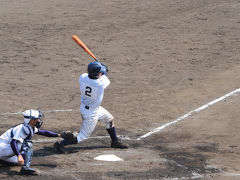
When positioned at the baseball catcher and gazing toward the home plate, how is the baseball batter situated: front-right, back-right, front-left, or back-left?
front-left

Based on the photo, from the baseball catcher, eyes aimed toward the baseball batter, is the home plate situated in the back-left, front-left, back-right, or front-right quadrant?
front-right

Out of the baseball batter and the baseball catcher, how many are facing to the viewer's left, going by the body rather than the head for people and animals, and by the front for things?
0

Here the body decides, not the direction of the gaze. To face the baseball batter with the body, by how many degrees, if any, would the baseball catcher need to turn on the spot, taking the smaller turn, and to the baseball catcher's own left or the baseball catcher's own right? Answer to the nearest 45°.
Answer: approximately 45° to the baseball catcher's own left

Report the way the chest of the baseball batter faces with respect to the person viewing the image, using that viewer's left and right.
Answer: facing away from the viewer and to the right of the viewer

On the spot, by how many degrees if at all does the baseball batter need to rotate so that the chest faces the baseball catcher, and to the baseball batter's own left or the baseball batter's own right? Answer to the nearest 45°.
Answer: approximately 180°

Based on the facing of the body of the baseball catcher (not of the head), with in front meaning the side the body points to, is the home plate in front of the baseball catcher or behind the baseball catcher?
in front

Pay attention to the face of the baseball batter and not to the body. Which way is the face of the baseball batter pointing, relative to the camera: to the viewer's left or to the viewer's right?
to the viewer's right

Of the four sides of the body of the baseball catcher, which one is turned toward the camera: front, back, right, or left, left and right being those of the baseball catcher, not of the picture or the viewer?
right
